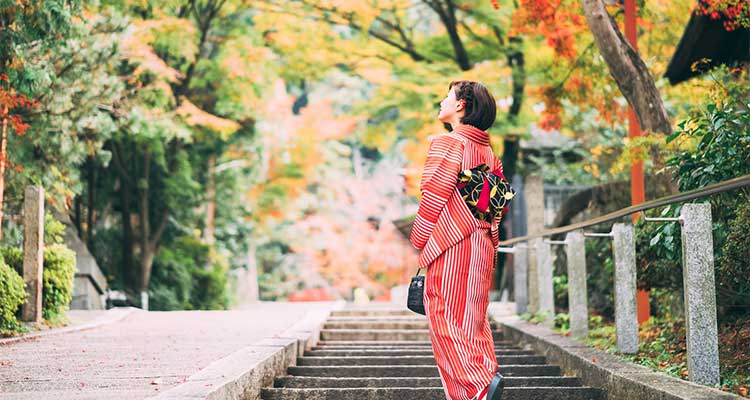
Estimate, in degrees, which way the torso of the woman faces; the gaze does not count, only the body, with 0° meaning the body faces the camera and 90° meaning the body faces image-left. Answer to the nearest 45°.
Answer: approximately 135°

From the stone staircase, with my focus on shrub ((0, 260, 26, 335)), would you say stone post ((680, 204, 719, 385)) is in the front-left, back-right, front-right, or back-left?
back-left

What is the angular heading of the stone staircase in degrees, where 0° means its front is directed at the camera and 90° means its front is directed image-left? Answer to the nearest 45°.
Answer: approximately 0°

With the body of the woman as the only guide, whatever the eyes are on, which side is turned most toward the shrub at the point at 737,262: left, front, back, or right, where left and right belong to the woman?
right

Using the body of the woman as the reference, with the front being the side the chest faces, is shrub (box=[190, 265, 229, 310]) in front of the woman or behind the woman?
in front

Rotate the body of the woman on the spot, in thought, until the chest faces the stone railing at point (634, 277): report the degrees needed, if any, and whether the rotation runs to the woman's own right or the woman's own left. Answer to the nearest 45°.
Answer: approximately 90° to the woman's own right

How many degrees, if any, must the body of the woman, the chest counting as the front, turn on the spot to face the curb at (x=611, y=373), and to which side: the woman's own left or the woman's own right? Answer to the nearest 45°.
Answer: approximately 90° to the woman's own right

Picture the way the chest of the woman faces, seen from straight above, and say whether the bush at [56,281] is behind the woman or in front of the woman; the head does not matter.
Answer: in front

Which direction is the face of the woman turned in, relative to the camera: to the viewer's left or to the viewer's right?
to the viewer's left

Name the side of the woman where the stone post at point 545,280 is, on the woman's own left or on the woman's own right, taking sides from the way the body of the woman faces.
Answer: on the woman's own right

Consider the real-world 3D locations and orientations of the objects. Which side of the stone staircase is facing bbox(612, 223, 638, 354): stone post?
left

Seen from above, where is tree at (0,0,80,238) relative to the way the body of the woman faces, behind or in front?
in front
